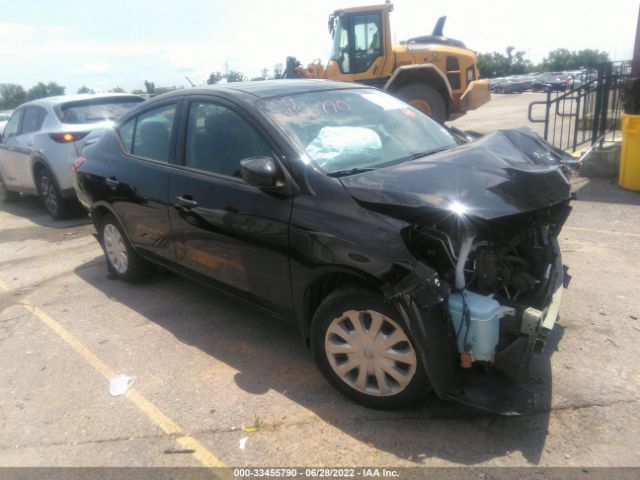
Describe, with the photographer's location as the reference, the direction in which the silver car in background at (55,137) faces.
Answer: facing away from the viewer and to the left of the viewer

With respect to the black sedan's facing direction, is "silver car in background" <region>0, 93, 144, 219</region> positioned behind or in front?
behind

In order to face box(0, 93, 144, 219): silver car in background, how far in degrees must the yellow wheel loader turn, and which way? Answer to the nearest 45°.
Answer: approximately 45° to its left

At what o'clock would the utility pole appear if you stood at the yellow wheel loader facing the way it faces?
The utility pole is roughly at 7 o'clock from the yellow wheel loader.

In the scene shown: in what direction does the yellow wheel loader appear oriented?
to the viewer's left

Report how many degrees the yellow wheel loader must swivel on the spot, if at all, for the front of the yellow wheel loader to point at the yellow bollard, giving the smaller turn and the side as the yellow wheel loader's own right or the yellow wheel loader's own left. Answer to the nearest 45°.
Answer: approximately 135° to the yellow wheel loader's own left

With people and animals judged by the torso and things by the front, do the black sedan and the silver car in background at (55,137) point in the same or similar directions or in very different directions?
very different directions

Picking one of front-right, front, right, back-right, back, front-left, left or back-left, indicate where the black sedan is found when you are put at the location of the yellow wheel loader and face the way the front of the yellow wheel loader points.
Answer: left

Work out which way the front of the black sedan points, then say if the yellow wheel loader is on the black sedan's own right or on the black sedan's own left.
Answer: on the black sedan's own left

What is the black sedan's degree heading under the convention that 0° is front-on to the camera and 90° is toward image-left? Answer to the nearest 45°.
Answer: approximately 315°

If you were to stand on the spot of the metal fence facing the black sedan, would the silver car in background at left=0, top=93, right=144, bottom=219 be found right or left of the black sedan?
right

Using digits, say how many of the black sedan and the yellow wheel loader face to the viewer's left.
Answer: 1
